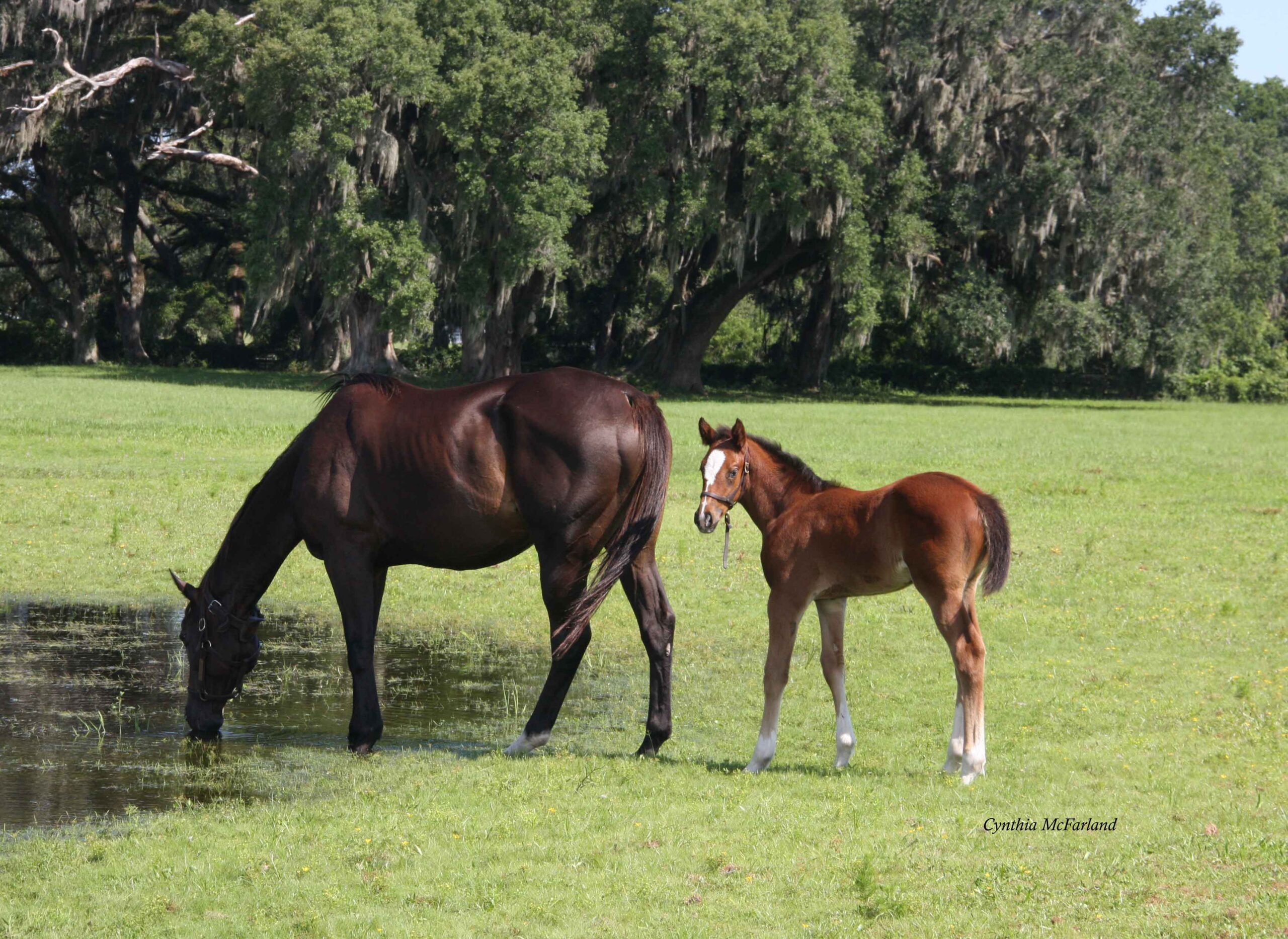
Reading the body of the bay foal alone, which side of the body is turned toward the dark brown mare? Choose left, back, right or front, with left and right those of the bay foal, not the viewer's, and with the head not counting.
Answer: front

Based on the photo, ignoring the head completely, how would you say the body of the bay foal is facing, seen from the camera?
to the viewer's left

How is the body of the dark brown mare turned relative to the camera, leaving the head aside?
to the viewer's left

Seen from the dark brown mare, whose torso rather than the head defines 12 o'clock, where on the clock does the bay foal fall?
The bay foal is roughly at 7 o'clock from the dark brown mare.

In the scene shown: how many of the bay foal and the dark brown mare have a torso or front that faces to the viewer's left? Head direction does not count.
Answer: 2
